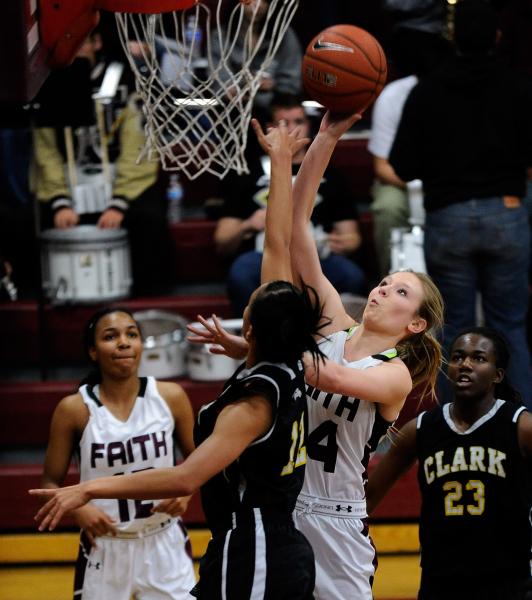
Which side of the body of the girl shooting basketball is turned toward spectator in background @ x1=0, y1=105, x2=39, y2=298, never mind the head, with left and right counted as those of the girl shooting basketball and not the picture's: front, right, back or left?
right

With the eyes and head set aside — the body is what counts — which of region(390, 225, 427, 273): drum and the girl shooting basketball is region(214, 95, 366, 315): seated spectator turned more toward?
the girl shooting basketball

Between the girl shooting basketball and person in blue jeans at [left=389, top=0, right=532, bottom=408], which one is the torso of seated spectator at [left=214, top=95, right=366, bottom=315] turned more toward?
the girl shooting basketball

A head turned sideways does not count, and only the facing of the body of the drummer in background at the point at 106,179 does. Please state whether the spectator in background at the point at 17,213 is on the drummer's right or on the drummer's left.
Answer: on the drummer's right

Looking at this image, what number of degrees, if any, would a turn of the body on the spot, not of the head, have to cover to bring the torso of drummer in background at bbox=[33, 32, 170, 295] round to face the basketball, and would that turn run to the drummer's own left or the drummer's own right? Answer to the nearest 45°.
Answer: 0° — they already face it

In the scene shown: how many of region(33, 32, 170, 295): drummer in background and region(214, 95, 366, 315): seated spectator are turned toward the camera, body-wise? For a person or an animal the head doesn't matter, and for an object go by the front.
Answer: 2

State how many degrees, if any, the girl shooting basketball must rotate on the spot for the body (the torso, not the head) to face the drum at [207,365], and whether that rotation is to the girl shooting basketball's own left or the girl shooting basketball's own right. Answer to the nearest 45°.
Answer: approximately 135° to the girl shooting basketball's own right

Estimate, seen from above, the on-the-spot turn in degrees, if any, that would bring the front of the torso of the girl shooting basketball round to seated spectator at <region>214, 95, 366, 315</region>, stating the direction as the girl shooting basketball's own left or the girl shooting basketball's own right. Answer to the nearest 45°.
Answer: approximately 135° to the girl shooting basketball's own right

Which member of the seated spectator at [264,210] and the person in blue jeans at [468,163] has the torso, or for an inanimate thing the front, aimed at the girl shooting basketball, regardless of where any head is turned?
the seated spectator
